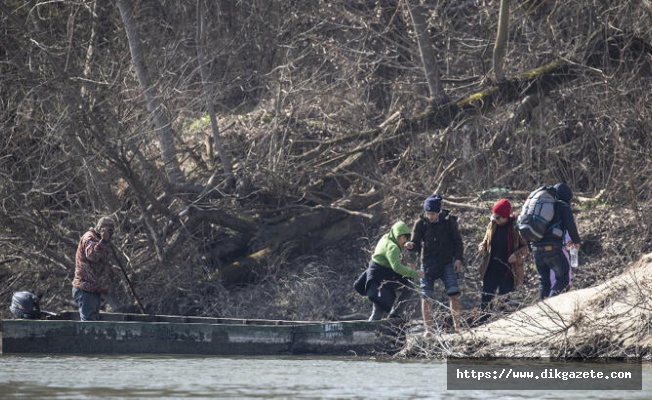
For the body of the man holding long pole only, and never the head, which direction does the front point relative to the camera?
to the viewer's right

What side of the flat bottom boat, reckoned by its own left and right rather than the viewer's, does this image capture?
right

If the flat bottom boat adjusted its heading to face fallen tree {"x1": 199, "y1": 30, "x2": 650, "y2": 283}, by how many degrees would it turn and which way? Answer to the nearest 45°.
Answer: approximately 45° to its left
